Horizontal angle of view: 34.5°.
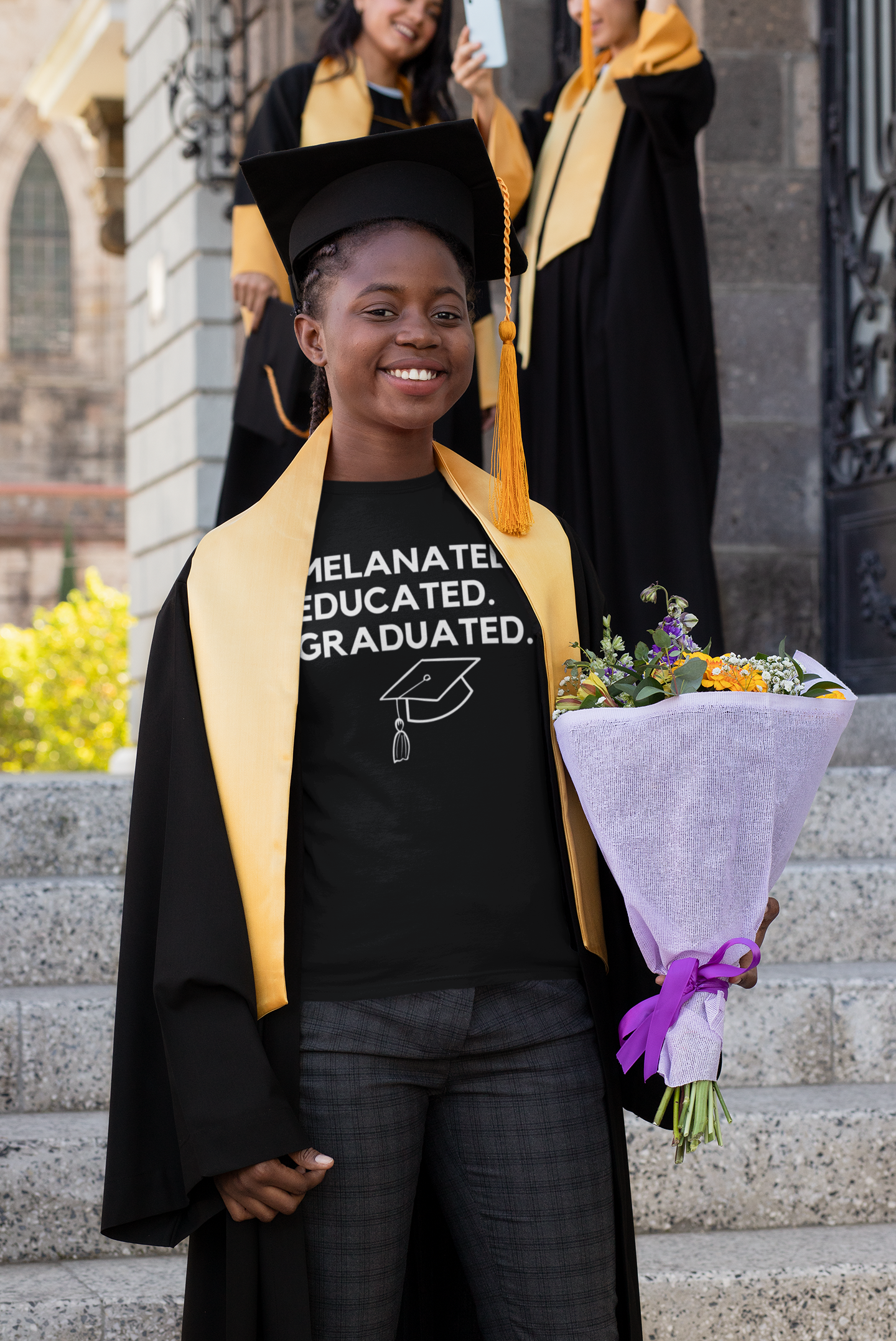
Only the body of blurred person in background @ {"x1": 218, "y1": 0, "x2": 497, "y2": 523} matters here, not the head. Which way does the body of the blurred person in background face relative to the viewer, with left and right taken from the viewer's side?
facing the viewer and to the right of the viewer

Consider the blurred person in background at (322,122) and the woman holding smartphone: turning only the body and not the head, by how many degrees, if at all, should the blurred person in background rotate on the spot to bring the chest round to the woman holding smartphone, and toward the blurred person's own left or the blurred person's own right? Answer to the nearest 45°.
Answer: approximately 45° to the blurred person's own left

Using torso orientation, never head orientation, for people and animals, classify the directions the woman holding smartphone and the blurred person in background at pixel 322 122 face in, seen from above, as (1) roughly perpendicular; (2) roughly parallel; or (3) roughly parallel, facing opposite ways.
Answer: roughly perpendicular

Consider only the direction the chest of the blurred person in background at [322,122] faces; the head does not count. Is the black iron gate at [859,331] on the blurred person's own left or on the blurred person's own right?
on the blurred person's own left

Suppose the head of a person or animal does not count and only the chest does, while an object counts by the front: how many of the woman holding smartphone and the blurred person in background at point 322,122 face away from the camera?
0

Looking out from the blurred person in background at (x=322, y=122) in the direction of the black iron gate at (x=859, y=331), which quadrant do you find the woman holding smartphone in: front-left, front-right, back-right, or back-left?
front-right

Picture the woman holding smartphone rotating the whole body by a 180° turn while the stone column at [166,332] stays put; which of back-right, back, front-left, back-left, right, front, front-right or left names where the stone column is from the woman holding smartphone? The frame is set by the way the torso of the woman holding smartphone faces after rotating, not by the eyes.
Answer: left

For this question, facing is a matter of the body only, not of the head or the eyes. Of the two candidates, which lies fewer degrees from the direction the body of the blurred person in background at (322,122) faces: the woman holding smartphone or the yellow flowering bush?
the woman holding smartphone

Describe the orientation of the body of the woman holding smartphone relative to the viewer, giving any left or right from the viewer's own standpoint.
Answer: facing the viewer and to the left of the viewer

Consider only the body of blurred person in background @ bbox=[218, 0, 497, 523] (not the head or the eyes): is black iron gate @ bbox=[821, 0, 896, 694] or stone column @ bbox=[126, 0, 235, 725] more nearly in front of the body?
the black iron gate

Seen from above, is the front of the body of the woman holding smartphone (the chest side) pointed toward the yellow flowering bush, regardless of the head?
no

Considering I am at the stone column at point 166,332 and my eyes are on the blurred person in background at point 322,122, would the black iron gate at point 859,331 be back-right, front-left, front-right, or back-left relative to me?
front-left

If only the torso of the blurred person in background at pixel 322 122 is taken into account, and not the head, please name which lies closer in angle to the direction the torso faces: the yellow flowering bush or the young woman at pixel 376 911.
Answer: the young woman

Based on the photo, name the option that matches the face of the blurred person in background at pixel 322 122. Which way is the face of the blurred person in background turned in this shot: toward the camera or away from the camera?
toward the camera
